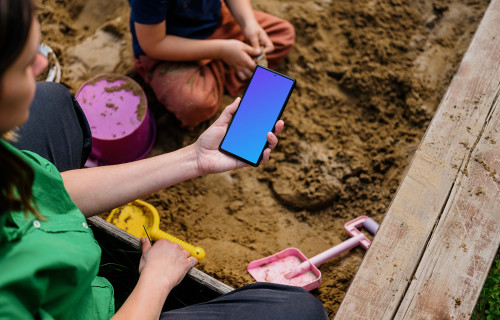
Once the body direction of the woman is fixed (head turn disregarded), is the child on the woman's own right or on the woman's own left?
on the woman's own left

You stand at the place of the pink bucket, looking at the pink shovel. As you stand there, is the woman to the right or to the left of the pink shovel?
right

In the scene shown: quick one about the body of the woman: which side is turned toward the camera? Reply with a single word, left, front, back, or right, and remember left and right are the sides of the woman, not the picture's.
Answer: right

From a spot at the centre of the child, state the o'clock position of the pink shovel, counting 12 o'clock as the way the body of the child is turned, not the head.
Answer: The pink shovel is roughly at 12 o'clock from the child.

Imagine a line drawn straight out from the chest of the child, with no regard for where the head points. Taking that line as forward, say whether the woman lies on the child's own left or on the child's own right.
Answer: on the child's own right

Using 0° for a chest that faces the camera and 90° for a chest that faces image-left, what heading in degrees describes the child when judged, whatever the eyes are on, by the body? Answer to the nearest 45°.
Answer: approximately 315°
